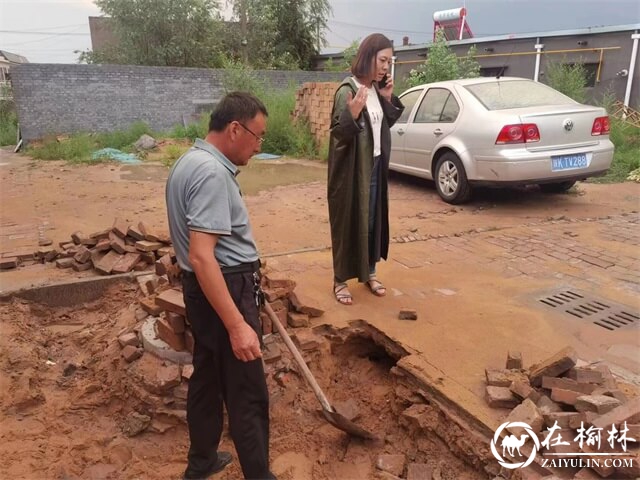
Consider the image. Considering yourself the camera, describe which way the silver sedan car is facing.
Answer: facing away from the viewer and to the left of the viewer

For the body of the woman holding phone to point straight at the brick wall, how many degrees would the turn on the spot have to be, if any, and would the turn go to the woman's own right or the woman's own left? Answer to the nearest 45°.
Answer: approximately 180°

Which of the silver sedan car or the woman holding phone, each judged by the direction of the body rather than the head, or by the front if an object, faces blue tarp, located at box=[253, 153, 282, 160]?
the silver sedan car

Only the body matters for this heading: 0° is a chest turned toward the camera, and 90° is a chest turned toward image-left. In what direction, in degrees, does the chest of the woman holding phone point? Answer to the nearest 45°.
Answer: approximately 315°

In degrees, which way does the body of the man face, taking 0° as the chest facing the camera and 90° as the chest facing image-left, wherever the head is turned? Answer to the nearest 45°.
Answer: approximately 270°

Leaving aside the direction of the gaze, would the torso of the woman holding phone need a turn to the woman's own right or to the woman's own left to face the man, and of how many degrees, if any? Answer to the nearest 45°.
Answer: approximately 45° to the woman's own right

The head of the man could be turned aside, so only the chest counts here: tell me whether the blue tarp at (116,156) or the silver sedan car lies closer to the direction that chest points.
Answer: the silver sedan car

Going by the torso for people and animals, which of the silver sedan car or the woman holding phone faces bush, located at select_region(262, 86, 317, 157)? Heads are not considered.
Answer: the silver sedan car

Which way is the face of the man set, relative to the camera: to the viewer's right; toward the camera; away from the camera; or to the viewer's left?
to the viewer's right

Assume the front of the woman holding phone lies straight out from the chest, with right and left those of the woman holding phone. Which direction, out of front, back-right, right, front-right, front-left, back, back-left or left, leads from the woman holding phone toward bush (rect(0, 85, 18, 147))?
back

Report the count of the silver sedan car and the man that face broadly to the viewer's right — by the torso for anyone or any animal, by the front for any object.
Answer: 1

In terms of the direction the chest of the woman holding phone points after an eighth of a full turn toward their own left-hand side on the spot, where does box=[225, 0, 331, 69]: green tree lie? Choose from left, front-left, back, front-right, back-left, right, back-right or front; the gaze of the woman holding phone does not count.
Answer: left
